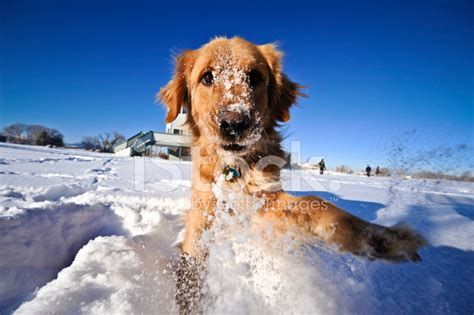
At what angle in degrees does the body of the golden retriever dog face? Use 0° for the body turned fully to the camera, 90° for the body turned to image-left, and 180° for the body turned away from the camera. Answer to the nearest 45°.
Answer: approximately 0°
